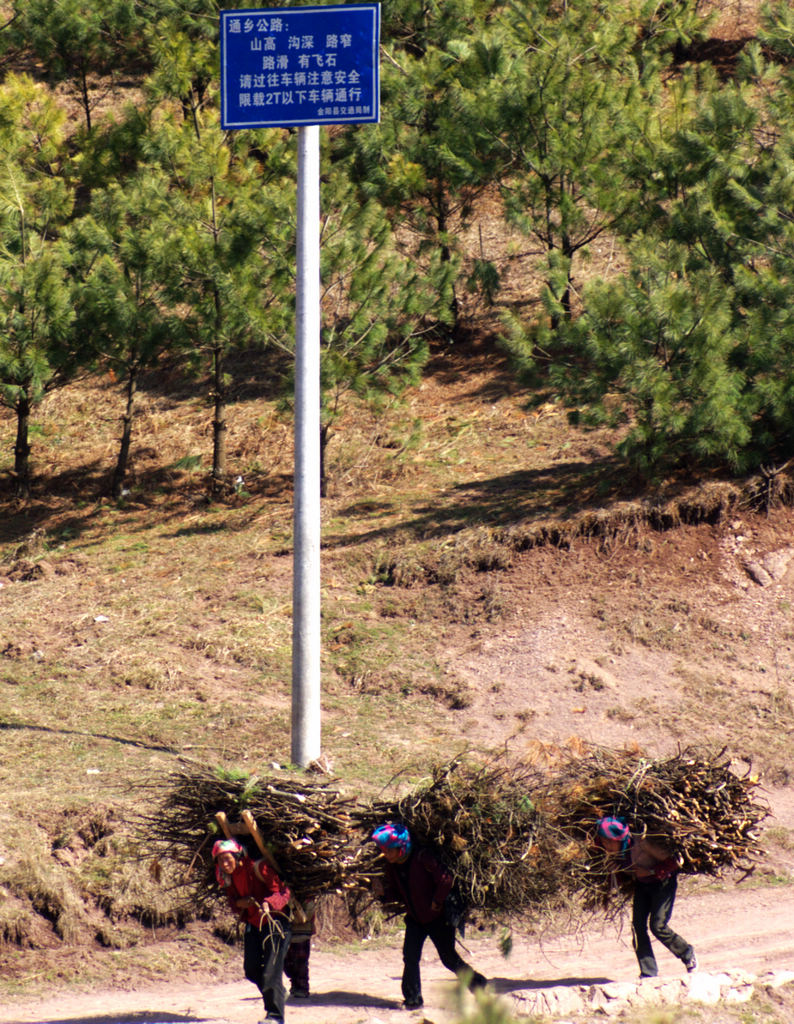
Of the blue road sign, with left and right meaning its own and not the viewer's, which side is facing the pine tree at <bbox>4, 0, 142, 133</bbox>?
back

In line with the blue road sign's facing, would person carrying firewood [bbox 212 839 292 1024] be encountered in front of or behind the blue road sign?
in front

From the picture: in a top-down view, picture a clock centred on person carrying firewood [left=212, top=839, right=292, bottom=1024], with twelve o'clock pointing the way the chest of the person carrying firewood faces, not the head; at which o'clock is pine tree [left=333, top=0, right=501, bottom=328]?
The pine tree is roughly at 5 o'clock from the person carrying firewood.

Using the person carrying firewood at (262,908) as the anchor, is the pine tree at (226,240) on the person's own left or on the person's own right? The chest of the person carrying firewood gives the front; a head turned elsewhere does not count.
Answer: on the person's own right

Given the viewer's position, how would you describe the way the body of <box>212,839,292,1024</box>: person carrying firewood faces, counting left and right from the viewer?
facing the viewer and to the left of the viewer

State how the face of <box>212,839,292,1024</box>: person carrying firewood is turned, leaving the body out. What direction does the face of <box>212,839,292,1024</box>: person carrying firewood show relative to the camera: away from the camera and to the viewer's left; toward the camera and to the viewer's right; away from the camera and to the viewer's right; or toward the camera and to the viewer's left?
toward the camera and to the viewer's left

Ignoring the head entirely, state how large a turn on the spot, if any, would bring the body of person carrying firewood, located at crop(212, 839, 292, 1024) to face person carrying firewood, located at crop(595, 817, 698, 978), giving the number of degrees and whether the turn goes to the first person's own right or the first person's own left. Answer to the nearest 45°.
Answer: approximately 135° to the first person's own left

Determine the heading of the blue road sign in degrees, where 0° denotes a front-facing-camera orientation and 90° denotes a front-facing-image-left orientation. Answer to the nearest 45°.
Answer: approximately 0°

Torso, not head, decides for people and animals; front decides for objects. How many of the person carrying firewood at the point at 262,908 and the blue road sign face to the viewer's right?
0

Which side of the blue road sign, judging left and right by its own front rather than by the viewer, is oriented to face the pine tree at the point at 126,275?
back

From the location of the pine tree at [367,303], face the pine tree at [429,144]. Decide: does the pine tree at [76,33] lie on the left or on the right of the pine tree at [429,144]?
left

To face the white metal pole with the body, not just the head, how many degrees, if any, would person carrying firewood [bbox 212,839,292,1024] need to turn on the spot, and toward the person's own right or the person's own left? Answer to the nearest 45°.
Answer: approximately 135° to the person's own right

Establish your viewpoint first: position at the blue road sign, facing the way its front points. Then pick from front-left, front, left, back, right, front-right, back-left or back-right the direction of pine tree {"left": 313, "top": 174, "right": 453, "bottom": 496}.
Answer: back
